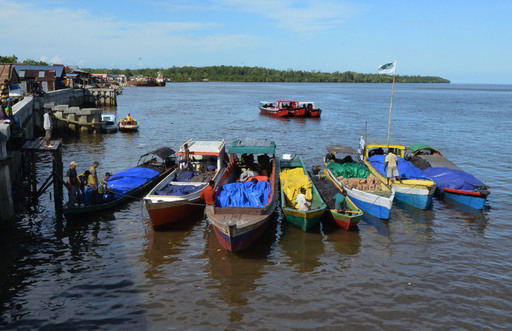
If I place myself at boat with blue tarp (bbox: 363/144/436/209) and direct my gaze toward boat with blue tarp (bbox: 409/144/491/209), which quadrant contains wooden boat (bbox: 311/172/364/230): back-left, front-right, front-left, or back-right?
back-right

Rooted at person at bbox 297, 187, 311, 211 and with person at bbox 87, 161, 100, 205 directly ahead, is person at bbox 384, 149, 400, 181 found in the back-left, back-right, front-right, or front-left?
back-right

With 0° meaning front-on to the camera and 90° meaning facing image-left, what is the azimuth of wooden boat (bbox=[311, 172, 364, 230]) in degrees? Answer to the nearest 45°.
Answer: approximately 315°

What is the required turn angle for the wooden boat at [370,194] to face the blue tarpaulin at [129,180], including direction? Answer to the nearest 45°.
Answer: approximately 135° to its right

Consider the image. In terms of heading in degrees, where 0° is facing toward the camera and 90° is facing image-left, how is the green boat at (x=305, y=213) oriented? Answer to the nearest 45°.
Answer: approximately 0°

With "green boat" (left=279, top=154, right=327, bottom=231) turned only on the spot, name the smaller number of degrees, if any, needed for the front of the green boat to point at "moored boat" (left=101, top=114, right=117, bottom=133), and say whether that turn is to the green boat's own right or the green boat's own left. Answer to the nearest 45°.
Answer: approximately 135° to the green boat's own right

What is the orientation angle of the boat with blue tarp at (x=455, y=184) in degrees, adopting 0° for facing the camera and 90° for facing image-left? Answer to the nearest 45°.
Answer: approximately 315°

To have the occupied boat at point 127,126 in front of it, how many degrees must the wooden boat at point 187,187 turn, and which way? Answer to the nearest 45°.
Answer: approximately 135° to its right
